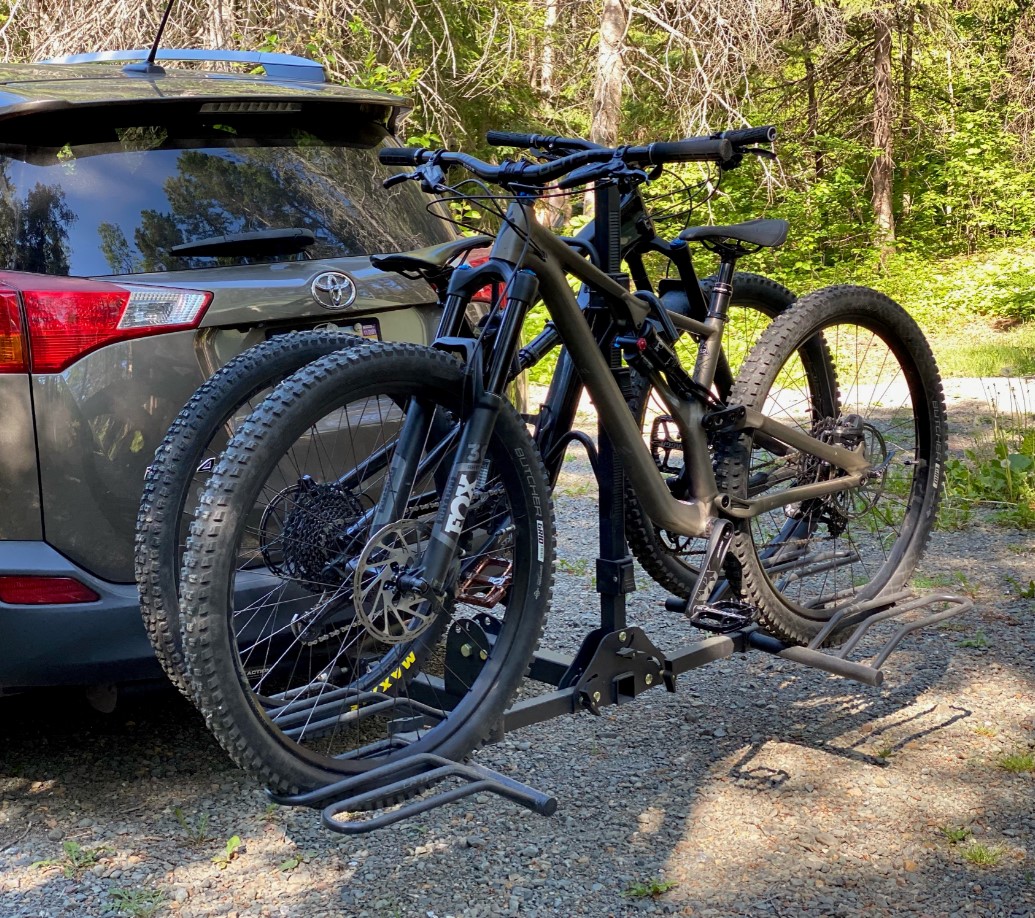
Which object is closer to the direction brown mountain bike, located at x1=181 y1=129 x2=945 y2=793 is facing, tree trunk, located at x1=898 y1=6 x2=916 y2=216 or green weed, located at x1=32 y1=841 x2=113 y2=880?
the green weed

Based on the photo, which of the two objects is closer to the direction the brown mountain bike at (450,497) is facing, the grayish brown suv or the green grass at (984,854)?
the grayish brown suv

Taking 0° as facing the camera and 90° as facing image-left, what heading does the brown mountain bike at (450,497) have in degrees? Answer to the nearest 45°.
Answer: approximately 45°

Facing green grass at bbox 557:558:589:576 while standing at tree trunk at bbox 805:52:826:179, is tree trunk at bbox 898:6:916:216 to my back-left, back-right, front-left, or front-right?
back-left

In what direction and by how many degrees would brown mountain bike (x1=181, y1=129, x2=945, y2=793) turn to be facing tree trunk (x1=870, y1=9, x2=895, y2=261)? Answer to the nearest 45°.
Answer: approximately 135° to its right

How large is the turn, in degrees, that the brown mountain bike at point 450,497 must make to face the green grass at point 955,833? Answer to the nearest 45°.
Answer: approximately 135° to its left

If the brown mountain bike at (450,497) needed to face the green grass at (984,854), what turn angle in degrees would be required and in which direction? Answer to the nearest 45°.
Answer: approximately 135° to its left

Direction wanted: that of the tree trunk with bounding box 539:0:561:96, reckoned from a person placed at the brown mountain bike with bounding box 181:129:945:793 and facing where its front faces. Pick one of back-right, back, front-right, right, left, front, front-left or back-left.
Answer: back-right

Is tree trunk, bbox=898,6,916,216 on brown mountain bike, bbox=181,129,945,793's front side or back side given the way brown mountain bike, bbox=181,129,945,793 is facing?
on the back side
